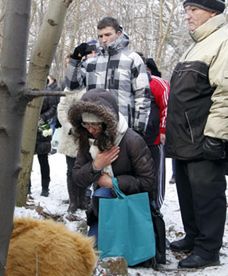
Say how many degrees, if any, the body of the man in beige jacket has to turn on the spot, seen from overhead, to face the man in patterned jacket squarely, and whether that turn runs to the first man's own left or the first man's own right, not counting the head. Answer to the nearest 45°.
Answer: approximately 45° to the first man's own right

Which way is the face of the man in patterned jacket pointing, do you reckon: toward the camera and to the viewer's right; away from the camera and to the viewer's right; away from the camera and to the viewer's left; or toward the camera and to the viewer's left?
toward the camera and to the viewer's left

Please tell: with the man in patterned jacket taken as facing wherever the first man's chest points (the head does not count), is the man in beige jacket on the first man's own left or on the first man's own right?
on the first man's own left

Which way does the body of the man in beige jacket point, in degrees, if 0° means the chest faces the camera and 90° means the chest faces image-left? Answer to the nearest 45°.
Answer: approximately 90°

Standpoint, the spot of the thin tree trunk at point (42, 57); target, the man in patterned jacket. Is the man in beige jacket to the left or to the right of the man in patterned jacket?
right

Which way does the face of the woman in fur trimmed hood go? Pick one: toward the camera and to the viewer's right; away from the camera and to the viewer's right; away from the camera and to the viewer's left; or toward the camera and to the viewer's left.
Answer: toward the camera and to the viewer's left

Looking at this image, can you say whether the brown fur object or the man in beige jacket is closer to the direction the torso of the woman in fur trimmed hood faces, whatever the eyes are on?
the brown fur object

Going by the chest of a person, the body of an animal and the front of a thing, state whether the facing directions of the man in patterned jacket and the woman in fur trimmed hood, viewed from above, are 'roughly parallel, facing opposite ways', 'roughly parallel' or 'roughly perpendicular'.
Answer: roughly parallel

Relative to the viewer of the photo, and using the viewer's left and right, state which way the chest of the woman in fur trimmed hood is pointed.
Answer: facing the viewer and to the left of the viewer

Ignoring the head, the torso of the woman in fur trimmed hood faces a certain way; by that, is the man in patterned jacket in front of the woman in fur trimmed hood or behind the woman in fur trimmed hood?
behind

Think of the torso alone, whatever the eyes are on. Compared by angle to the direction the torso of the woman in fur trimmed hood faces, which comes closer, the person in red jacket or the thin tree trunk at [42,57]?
the thin tree trunk

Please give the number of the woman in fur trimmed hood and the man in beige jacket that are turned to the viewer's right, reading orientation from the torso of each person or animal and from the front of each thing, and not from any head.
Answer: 0

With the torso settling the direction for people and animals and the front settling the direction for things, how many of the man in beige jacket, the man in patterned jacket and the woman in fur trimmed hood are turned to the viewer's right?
0

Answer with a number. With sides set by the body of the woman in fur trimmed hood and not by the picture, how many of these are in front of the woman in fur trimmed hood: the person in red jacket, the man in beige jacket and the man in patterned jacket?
0
